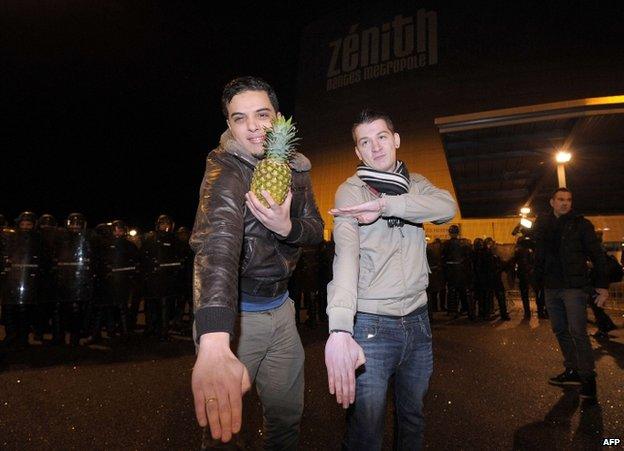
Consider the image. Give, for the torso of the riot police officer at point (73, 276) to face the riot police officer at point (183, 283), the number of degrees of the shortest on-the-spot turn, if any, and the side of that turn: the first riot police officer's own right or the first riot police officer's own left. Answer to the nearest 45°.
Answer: approximately 135° to the first riot police officer's own left

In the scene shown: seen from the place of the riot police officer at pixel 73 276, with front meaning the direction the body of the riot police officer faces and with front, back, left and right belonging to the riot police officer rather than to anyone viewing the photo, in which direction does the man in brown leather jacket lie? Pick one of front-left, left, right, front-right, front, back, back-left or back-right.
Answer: front

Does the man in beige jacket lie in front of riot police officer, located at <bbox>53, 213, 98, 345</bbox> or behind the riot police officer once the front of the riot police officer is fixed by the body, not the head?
in front

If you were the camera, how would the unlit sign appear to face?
facing the viewer and to the left of the viewer

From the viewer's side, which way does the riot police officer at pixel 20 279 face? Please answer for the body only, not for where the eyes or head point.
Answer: toward the camera

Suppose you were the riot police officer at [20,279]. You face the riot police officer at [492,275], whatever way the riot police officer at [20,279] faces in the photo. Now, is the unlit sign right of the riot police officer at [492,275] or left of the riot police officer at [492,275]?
left

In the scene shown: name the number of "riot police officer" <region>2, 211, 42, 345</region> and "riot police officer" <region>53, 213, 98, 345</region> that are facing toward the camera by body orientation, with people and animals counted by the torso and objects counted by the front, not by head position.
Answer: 2

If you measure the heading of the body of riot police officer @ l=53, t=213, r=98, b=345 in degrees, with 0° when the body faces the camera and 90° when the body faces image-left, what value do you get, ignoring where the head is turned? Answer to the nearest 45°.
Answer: approximately 0°

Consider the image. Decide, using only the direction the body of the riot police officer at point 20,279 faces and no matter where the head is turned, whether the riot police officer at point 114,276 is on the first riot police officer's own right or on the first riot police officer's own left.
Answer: on the first riot police officer's own left

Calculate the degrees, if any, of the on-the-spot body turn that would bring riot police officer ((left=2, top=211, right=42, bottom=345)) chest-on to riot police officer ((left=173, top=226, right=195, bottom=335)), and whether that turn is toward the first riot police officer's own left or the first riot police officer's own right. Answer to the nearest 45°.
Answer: approximately 90° to the first riot police officer's own left

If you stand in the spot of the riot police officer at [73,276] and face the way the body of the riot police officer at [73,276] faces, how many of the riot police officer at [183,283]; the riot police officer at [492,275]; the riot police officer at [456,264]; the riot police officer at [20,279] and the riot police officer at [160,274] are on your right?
1

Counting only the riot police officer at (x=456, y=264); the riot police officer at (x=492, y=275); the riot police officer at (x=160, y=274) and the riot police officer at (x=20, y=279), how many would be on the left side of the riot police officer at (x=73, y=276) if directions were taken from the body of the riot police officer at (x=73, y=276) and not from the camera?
3
